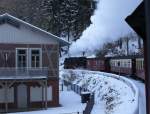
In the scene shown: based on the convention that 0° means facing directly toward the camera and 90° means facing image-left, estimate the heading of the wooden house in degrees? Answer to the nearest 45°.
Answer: approximately 0°

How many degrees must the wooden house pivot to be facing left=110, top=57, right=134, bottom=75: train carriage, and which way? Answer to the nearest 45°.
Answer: approximately 135° to its left
